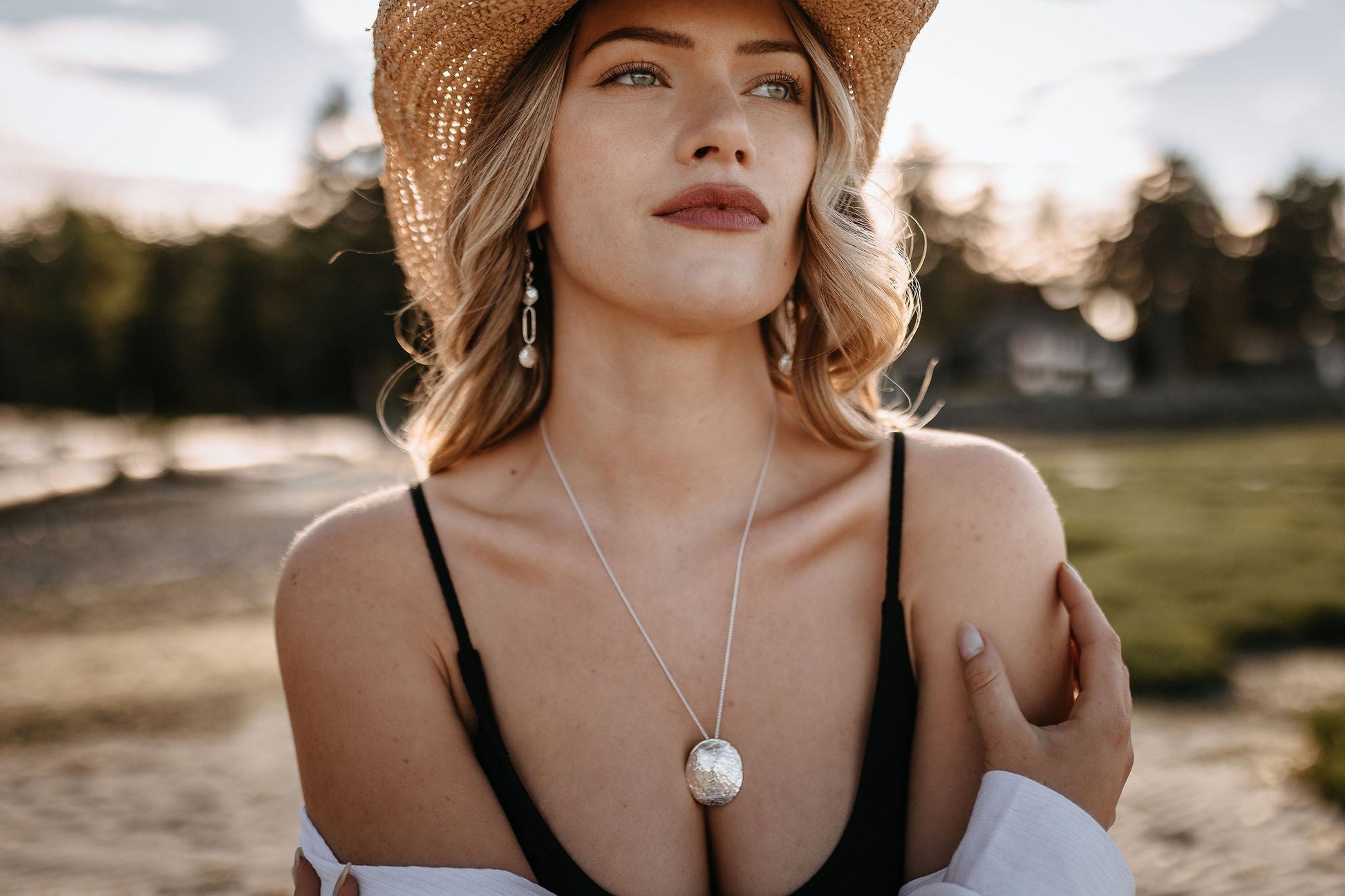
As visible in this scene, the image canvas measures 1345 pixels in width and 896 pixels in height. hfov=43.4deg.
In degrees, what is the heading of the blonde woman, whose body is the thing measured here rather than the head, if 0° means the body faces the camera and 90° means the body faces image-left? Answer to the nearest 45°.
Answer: approximately 0°

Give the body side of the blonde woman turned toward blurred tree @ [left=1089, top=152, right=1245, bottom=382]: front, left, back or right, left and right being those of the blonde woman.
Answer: back

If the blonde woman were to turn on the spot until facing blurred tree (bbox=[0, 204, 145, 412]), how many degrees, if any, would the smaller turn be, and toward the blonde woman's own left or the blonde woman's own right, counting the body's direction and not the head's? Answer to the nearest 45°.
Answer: approximately 135° to the blonde woman's own right

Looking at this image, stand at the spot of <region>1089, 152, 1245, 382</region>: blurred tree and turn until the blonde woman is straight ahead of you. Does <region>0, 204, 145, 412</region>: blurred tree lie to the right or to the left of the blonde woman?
right
